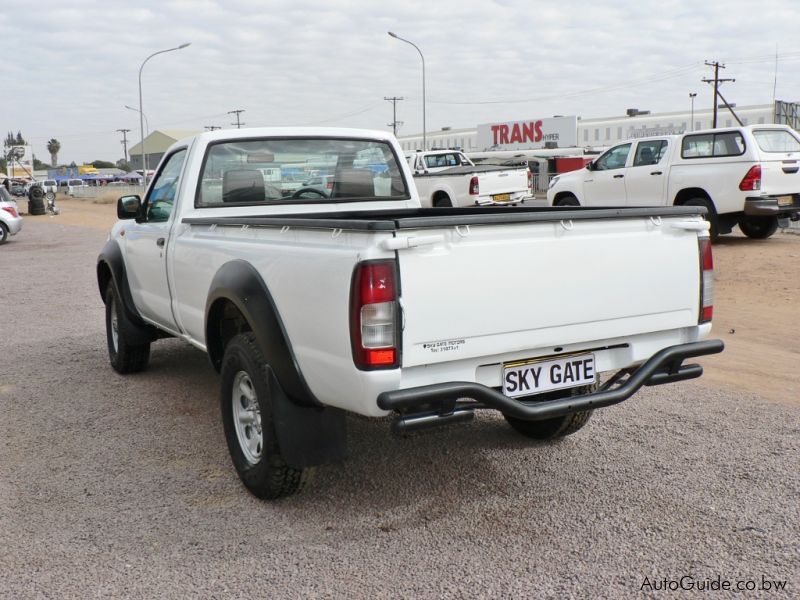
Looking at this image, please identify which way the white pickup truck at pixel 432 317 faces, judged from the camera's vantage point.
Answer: facing away from the viewer and to the left of the viewer

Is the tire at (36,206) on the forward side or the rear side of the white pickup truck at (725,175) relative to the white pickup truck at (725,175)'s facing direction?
on the forward side

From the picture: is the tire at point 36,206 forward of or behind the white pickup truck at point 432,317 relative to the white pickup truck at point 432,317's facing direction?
forward

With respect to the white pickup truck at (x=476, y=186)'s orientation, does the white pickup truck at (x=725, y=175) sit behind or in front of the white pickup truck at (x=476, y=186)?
behind

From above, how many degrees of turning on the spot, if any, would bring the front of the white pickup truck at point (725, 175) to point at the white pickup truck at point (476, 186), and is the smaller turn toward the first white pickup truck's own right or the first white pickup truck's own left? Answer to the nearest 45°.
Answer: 0° — it already faces it

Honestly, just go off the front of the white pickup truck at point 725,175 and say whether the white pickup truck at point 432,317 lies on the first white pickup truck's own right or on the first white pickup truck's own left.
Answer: on the first white pickup truck's own left

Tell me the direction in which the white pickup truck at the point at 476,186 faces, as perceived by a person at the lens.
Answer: facing away from the viewer and to the left of the viewer

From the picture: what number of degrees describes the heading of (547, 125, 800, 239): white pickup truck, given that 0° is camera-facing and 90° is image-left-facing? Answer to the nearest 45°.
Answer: approximately 135°
